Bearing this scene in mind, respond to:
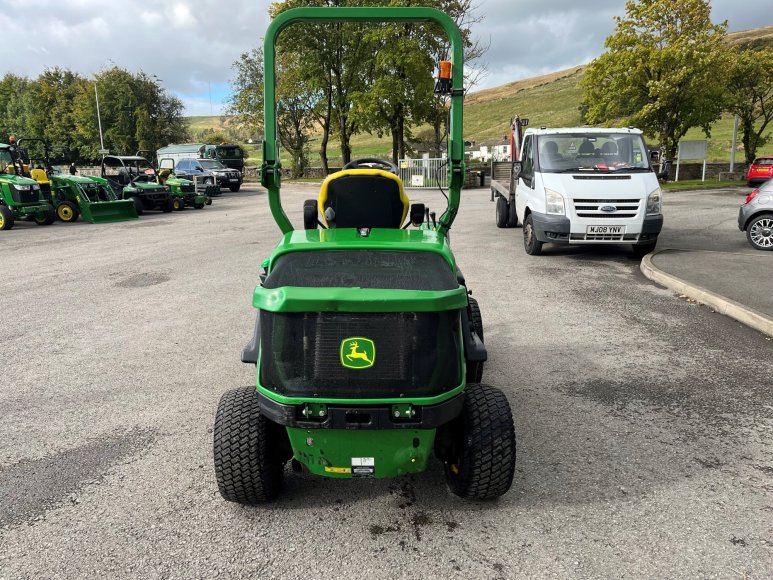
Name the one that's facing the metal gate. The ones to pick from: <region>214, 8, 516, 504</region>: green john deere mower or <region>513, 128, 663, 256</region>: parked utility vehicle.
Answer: the green john deere mower

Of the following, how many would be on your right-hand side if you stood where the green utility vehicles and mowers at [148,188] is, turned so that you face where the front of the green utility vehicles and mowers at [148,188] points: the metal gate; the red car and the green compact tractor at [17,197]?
1

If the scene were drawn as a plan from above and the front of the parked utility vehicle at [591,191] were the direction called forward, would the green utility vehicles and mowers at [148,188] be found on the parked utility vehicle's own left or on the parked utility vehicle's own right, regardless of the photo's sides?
on the parked utility vehicle's own right

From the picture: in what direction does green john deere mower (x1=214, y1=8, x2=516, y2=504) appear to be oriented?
away from the camera

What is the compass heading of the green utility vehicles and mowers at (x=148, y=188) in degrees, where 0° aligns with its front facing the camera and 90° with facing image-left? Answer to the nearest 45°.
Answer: approximately 315°

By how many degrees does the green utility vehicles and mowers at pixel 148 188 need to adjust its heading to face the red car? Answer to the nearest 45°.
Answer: approximately 45° to its left

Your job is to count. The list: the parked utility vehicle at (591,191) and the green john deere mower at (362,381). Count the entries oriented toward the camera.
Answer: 1

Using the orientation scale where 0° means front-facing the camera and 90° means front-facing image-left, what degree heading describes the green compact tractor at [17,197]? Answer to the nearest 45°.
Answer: approximately 315°

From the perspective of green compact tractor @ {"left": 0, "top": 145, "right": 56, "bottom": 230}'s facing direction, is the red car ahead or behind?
ahead
